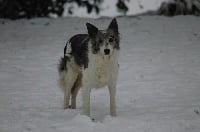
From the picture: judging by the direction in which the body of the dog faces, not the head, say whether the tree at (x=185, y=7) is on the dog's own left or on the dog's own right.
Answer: on the dog's own left

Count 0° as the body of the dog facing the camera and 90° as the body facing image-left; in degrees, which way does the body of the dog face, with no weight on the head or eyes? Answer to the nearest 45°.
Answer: approximately 315°
